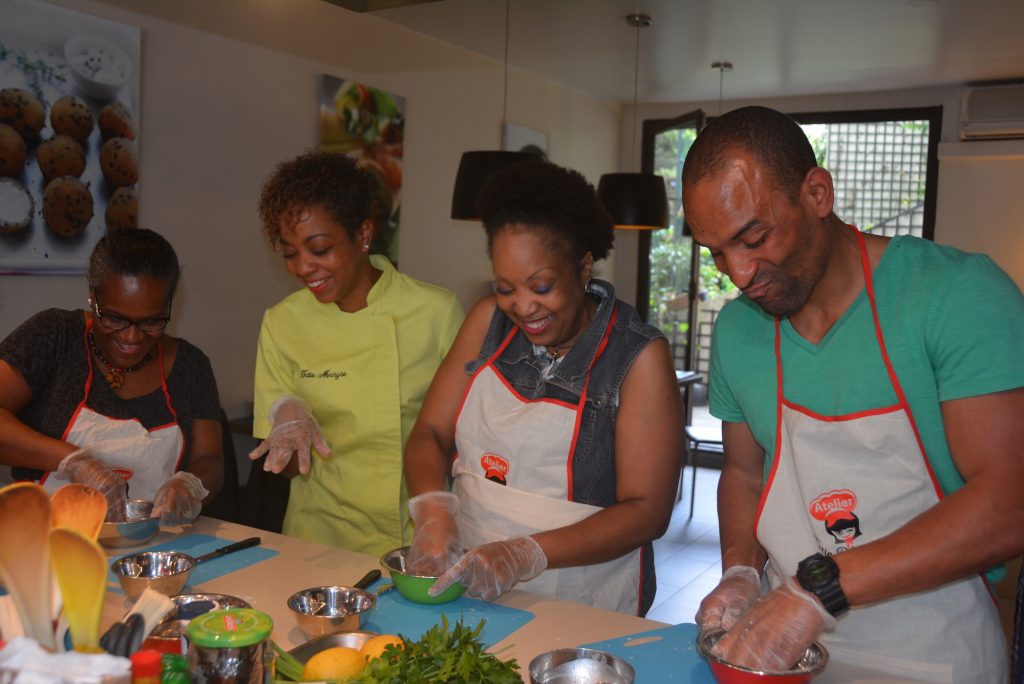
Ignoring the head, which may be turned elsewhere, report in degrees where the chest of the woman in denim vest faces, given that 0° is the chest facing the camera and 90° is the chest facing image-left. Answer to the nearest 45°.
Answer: approximately 45°

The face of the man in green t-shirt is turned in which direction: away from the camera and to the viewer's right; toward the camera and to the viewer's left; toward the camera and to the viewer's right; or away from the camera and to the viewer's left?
toward the camera and to the viewer's left

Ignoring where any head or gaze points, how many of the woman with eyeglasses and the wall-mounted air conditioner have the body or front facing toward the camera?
2

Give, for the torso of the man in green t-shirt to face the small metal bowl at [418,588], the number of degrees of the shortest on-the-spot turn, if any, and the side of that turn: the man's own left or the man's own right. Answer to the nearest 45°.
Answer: approximately 45° to the man's own right

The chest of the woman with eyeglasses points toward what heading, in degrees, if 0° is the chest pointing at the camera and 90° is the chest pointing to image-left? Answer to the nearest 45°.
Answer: approximately 0°

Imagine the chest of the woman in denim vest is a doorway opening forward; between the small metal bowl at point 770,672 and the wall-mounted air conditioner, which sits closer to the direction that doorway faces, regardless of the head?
the small metal bowl

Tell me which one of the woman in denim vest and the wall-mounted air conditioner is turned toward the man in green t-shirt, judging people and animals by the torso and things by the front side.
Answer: the wall-mounted air conditioner

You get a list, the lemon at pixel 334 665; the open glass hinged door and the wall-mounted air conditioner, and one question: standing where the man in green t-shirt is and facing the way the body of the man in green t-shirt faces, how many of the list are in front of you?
1

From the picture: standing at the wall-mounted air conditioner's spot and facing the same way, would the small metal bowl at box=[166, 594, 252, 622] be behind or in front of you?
in front

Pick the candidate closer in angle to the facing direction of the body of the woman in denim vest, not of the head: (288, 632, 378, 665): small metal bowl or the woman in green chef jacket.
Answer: the small metal bowl

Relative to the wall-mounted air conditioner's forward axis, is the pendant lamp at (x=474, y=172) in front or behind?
in front
